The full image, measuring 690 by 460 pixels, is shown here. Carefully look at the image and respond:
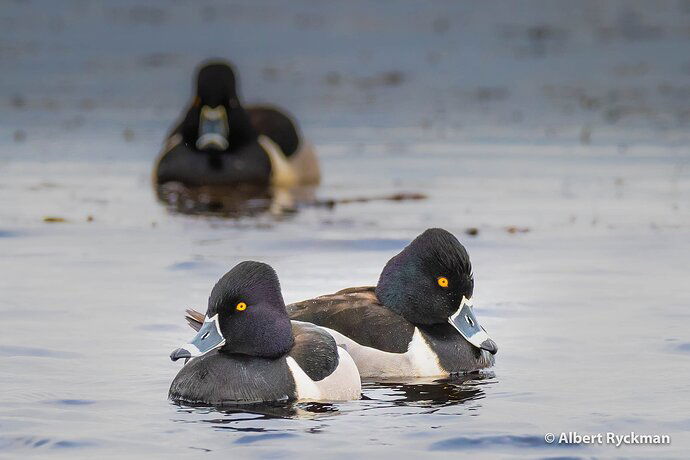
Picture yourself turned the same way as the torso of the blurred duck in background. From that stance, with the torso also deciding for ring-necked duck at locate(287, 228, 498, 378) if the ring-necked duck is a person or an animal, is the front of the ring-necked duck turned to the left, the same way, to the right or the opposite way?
to the left

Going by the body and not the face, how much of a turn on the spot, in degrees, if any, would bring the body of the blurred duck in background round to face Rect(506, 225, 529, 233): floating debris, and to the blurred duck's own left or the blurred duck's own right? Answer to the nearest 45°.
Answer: approximately 90° to the blurred duck's own left

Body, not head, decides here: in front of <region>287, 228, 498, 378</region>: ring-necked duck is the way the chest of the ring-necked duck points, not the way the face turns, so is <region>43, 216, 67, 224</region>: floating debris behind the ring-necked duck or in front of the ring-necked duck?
behind

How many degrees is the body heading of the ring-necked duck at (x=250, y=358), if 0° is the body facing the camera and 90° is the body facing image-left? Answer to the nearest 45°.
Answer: approximately 45°

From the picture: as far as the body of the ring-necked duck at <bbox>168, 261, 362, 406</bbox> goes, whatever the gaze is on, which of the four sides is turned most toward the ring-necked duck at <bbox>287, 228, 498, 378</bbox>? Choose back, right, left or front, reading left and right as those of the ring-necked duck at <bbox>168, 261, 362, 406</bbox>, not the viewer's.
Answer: back

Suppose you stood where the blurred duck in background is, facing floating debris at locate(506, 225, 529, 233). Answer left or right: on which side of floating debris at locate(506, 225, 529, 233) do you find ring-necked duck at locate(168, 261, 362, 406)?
right
